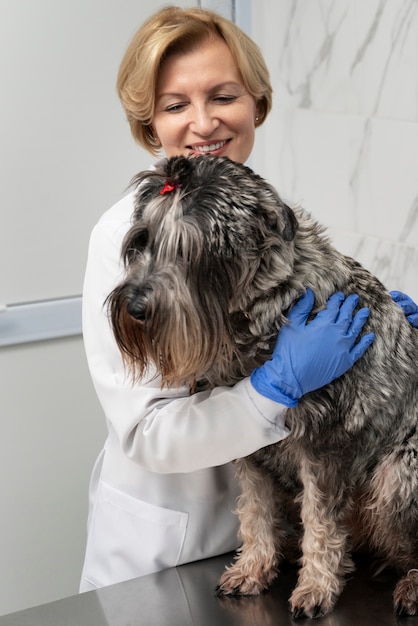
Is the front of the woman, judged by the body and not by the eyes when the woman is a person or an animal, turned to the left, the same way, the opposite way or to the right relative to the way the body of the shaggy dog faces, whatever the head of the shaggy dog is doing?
to the left

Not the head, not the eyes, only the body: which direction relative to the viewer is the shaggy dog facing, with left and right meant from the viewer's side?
facing the viewer and to the left of the viewer

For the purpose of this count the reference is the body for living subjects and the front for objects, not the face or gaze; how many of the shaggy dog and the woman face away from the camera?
0

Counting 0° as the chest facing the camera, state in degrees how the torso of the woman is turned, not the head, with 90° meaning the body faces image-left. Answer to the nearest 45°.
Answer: approximately 315°
